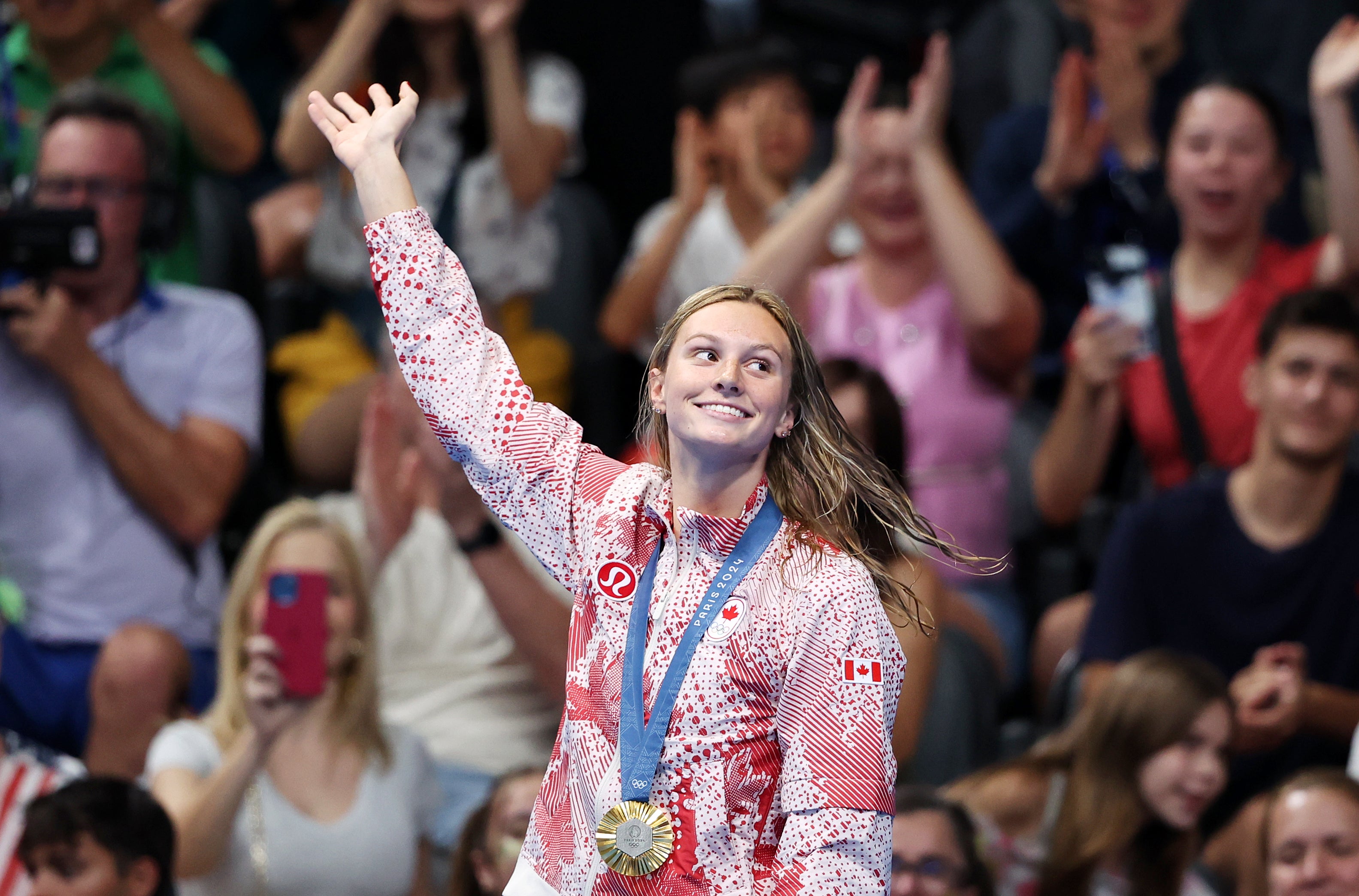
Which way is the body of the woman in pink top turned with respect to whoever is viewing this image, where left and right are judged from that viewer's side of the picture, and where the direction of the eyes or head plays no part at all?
facing the viewer

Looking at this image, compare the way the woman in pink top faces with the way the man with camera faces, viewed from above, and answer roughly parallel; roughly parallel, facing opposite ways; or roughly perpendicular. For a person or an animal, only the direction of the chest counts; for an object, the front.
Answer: roughly parallel

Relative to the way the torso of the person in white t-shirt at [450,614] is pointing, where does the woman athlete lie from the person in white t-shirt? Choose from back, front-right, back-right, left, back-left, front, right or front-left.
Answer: front-left

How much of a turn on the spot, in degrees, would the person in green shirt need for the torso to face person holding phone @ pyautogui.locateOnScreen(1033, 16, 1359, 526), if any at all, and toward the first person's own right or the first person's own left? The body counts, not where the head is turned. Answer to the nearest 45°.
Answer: approximately 90° to the first person's own left

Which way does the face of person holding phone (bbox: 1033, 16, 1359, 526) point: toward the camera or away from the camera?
toward the camera

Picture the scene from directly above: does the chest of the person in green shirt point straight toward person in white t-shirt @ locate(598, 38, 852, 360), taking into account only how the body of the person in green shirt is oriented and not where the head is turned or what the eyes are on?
no

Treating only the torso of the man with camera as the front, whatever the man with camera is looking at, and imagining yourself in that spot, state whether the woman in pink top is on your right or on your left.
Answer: on your left

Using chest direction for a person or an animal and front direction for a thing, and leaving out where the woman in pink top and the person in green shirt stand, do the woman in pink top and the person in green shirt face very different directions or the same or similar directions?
same or similar directions

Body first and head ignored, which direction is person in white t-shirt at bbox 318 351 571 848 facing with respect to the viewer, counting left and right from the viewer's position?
facing the viewer and to the left of the viewer

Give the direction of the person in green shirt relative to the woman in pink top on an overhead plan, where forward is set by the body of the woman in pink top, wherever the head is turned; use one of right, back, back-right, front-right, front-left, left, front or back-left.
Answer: right

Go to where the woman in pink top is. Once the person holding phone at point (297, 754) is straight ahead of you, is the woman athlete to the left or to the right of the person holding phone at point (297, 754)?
left

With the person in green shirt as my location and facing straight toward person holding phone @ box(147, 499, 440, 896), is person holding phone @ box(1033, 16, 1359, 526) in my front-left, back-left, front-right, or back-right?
front-left

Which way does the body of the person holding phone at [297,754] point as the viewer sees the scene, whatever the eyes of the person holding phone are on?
toward the camera

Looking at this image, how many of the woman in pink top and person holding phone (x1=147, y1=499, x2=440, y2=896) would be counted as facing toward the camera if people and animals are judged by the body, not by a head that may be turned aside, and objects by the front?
2
